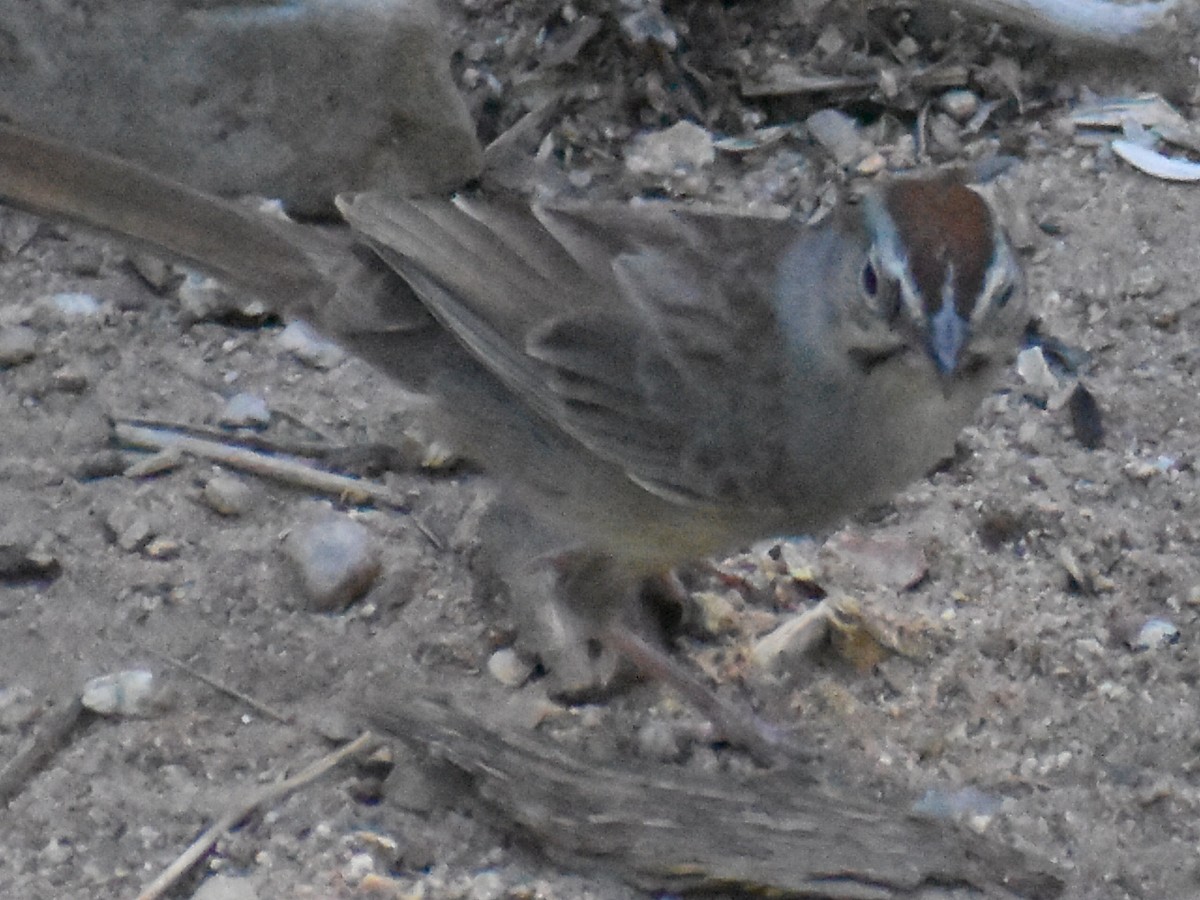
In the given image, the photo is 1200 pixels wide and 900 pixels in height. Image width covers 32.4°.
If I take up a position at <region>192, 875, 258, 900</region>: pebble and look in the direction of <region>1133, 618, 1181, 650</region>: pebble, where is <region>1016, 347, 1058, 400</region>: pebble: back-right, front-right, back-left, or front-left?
front-left

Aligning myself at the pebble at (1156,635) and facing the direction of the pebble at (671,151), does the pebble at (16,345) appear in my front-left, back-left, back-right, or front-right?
front-left

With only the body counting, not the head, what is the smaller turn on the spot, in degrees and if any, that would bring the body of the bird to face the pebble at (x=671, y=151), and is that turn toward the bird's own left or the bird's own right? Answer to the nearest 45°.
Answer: approximately 90° to the bird's own left

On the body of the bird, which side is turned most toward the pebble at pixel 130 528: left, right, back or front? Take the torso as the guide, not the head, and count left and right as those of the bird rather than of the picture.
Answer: back

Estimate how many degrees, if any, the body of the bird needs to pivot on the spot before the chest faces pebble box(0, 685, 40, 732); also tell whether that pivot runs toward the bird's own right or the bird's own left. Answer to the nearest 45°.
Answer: approximately 180°

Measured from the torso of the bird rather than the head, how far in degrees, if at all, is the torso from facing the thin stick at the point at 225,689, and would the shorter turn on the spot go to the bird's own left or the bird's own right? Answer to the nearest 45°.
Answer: approximately 135° to the bird's own right

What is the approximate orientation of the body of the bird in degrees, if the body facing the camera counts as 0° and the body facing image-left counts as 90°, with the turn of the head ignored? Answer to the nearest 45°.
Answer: approximately 270°

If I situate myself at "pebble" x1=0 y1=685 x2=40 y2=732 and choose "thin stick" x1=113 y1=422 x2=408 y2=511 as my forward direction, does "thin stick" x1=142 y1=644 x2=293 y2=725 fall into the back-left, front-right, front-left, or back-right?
front-right
